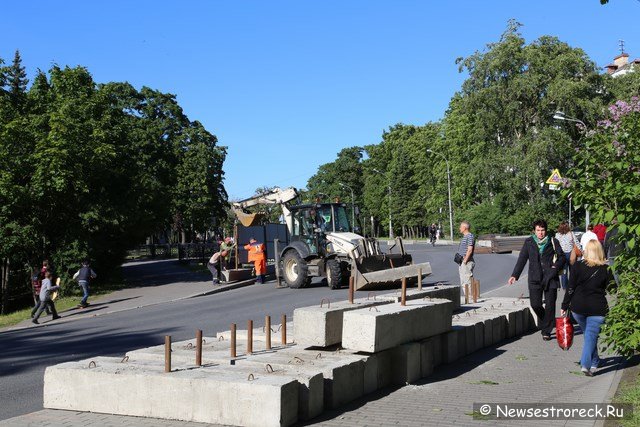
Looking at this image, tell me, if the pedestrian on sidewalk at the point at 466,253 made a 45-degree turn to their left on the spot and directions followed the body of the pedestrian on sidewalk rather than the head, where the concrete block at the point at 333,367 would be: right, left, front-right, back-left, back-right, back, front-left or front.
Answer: front-left

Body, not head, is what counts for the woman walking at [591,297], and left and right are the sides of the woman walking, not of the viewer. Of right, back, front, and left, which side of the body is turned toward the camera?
back

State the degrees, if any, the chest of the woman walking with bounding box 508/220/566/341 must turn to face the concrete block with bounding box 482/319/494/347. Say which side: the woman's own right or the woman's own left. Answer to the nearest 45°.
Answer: approximately 45° to the woman's own right

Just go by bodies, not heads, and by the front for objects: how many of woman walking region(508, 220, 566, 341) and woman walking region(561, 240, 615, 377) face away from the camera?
1

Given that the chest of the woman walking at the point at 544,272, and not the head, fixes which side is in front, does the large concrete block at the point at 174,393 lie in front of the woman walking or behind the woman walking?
in front

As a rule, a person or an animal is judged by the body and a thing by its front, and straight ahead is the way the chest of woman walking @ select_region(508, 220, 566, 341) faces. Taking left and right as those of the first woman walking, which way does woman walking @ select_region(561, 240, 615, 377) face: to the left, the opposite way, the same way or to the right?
the opposite way

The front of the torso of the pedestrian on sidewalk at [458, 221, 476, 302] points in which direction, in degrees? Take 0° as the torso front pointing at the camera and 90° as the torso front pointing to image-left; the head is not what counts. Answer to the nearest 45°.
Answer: approximately 90°

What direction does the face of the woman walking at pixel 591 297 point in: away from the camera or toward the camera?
away from the camera

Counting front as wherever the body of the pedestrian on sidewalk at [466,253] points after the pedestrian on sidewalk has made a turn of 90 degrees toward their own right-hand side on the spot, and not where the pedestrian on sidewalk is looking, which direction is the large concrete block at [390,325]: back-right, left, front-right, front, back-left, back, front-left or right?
back

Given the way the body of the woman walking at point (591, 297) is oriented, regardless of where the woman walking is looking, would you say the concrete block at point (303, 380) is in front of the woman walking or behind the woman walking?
behind

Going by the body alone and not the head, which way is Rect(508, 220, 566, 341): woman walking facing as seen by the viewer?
toward the camera

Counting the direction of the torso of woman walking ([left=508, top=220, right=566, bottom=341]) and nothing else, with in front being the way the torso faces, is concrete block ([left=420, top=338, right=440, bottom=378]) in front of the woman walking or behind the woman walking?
in front

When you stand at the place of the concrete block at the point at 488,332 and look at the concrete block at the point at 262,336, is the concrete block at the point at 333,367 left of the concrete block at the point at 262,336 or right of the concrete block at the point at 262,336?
left
